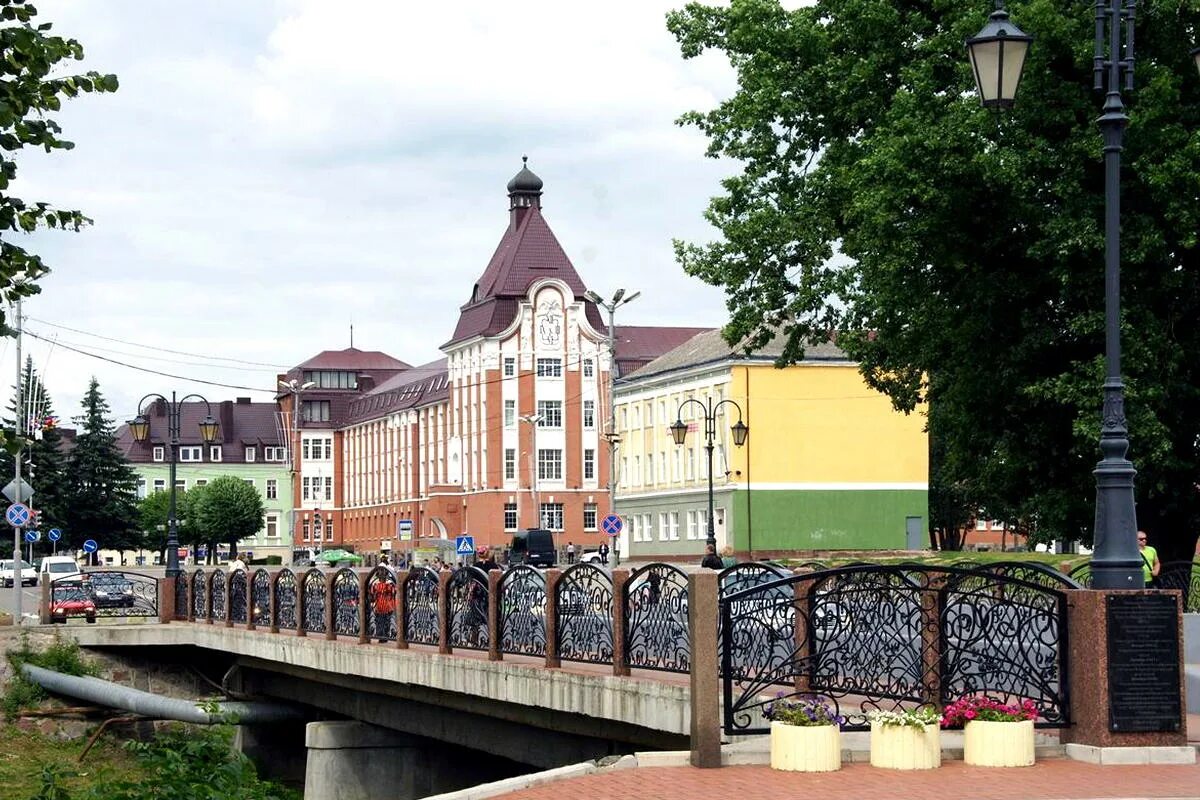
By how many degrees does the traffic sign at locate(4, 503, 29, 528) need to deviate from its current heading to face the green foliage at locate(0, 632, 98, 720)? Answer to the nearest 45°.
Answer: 0° — it already faces it

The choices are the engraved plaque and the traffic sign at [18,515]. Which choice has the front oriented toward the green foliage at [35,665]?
the traffic sign

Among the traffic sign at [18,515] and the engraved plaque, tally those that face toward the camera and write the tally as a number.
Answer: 2

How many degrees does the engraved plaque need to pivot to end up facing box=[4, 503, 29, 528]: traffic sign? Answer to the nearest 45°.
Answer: approximately 135° to its right

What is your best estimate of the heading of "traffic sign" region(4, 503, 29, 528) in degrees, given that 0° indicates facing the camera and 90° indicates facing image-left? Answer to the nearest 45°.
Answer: approximately 0°

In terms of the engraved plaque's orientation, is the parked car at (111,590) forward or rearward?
rearward
